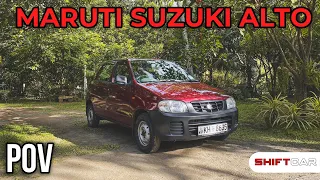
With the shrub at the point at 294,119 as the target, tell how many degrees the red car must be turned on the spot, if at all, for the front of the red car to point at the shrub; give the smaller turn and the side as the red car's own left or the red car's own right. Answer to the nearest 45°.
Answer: approximately 90° to the red car's own left

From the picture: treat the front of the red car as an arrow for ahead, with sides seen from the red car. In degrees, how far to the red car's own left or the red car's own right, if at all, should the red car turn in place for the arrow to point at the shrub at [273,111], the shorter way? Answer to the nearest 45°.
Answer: approximately 90° to the red car's own left

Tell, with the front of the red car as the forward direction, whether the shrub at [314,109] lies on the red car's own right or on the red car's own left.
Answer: on the red car's own left

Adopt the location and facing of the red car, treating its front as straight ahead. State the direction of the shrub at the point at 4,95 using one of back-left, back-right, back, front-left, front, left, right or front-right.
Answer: back

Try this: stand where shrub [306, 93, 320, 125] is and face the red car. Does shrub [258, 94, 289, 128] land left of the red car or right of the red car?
right
